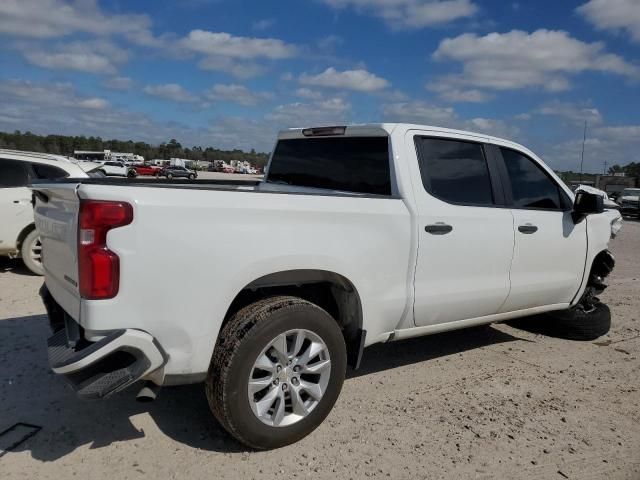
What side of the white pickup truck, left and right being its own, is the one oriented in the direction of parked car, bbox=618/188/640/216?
front

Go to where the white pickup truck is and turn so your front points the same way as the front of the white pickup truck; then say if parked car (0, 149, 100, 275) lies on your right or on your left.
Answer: on your left

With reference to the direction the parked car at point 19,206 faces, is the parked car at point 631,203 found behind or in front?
behind

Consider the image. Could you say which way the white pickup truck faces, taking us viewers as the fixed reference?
facing away from the viewer and to the right of the viewer

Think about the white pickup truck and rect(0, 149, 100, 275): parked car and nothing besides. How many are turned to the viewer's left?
1

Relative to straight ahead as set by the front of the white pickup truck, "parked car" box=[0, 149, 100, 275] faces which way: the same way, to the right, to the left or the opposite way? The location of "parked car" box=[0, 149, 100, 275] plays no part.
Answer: the opposite way
